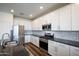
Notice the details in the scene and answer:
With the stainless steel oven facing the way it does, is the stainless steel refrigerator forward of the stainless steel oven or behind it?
forward

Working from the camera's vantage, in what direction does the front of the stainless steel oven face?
facing the viewer and to the left of the viewer
